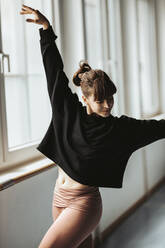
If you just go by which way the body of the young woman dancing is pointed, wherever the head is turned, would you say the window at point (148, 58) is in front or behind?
behind

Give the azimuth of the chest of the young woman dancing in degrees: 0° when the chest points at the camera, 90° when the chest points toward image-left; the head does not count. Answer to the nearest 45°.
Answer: approximately 45°

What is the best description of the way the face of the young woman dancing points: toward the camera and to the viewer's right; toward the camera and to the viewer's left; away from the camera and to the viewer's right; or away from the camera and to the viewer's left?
toward the camera and to the viewer's right
